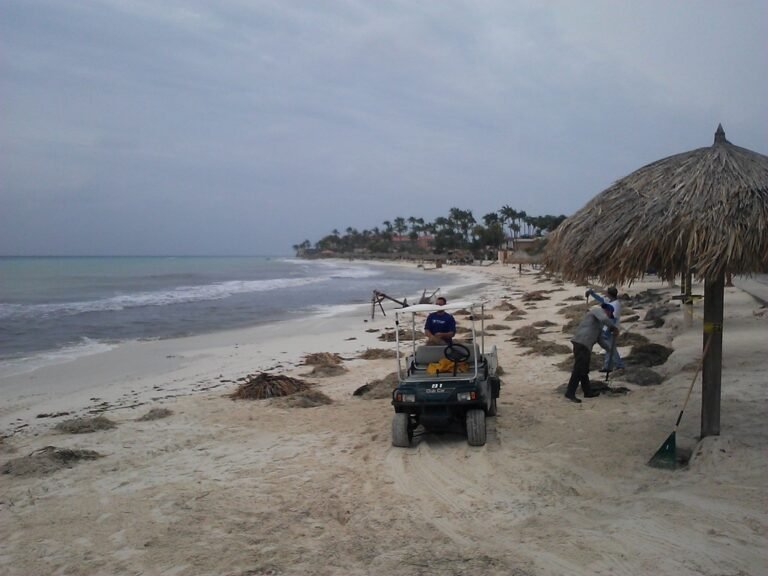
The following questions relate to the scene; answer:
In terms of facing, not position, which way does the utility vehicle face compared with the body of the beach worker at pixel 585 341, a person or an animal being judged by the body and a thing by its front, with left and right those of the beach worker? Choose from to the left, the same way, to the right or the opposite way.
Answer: to the right

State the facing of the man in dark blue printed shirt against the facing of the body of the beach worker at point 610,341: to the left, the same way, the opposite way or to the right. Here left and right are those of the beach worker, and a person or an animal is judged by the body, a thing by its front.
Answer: to the left

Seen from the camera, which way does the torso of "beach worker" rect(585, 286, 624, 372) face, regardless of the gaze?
to the viewer's left

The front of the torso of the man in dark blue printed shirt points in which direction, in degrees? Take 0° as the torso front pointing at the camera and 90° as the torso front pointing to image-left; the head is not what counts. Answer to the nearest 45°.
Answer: approximately 0°

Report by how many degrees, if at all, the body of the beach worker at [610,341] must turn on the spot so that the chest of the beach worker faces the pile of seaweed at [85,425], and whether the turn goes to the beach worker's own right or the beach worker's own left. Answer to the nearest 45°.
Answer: approximately 45° to the beach worker's own left

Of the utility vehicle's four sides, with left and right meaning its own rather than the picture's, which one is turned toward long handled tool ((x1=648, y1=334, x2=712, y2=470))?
left

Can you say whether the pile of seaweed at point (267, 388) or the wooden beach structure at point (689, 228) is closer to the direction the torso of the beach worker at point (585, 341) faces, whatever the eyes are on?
the wooden beach structure

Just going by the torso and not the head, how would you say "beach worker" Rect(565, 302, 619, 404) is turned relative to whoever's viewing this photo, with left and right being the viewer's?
facing to the right of the viewer

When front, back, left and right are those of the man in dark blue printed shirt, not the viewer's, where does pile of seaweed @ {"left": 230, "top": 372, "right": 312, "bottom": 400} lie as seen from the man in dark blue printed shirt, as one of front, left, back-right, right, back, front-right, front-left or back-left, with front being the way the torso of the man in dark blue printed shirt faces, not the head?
back-right

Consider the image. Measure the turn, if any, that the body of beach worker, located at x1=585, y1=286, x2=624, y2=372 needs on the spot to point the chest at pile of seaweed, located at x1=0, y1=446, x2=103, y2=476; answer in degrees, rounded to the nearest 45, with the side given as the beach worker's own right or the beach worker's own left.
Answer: approximately 45° to the beach worker's own left

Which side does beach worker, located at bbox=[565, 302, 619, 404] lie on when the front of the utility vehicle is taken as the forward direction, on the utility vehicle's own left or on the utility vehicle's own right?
on the utility vehicle's own left

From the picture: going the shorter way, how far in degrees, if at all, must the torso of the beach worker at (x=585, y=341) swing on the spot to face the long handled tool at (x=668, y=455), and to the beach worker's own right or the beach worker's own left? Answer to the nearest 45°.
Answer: approximately 90° to the beach worker's own right
